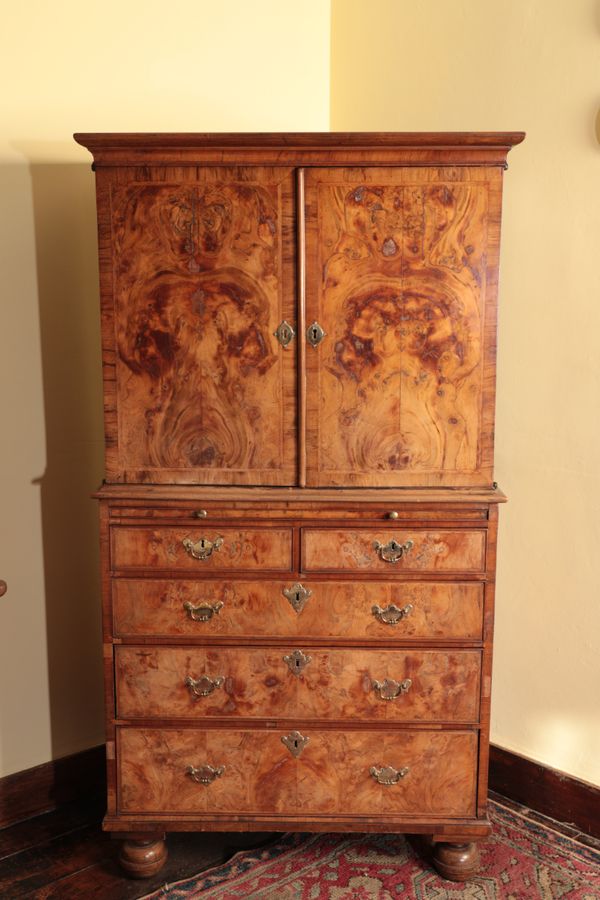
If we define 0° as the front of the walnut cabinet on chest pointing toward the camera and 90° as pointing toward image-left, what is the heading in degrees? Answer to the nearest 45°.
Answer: approximately 0°
